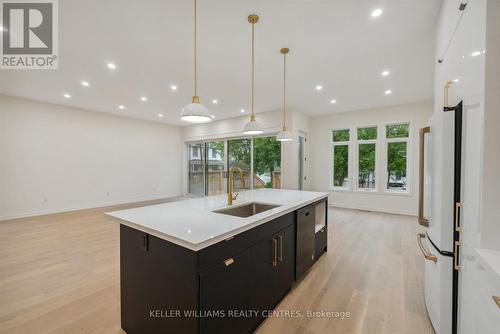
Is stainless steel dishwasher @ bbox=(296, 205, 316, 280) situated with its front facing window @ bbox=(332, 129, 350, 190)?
no

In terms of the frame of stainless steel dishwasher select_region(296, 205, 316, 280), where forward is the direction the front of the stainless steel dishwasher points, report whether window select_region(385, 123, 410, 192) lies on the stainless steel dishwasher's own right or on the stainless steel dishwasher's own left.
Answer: on the stainless steel dishwasher's own left

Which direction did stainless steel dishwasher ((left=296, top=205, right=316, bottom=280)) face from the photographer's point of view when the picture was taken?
facing the viewer and to the right of the viewer

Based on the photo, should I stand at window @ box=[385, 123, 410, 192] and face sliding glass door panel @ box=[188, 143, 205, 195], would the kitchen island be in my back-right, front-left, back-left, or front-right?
front-left

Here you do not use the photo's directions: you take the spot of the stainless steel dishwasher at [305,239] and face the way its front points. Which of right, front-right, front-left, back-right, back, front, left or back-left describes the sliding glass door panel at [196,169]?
back

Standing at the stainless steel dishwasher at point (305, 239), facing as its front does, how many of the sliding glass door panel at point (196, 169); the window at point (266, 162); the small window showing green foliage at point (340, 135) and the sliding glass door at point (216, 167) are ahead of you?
0

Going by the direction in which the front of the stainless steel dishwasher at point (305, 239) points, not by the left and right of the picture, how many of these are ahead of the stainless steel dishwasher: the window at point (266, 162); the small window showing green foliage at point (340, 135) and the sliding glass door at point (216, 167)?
0

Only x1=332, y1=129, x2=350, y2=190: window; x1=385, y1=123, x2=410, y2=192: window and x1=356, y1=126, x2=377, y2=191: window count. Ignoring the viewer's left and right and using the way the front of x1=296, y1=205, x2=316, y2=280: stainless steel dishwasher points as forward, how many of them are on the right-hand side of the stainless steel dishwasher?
0

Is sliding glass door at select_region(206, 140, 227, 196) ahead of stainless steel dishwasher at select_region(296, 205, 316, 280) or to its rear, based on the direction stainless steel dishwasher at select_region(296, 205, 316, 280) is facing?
to the rear

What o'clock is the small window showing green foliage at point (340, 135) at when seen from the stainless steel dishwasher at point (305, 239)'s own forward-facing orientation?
The small window showing green foliage is roughly at 8 o'clock from the stainless steel dishwasher.

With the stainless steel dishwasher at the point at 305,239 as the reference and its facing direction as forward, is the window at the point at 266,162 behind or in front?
behind

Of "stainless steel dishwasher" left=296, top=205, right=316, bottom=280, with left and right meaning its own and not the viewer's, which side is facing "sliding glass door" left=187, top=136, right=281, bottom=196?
back

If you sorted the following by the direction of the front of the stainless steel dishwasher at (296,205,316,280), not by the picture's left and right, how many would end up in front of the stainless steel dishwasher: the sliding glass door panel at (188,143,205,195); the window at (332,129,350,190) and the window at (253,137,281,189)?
0
